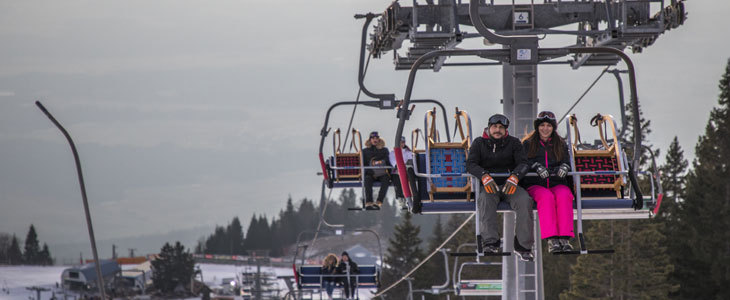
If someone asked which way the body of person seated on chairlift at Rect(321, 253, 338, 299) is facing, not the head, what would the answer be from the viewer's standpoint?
toward the camera

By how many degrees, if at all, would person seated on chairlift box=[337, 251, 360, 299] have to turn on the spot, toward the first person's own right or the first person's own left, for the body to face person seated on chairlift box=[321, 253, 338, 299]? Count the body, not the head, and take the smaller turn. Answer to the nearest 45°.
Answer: approximately 135° to the first person's own right

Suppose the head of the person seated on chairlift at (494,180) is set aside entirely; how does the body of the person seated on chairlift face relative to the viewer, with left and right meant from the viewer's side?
facing the viewer

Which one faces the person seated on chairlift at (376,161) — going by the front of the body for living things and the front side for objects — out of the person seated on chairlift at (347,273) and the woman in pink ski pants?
the person seated on chairlift at (347,273)

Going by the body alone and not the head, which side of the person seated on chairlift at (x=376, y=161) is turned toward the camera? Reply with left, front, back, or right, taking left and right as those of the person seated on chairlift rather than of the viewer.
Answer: front

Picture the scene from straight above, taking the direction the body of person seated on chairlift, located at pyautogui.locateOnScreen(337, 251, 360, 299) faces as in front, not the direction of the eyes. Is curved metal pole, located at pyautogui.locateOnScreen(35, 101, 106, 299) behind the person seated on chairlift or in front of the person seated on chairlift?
in front

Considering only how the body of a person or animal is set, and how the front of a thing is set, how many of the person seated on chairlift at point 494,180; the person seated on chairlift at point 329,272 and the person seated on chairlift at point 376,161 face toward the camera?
3

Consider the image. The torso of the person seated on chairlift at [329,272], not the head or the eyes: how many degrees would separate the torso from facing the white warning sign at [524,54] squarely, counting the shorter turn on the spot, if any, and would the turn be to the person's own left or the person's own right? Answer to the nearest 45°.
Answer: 0° — they already face it

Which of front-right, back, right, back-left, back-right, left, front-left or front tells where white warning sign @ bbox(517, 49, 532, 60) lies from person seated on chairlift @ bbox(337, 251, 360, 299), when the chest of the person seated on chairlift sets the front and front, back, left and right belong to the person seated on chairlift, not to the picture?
front
